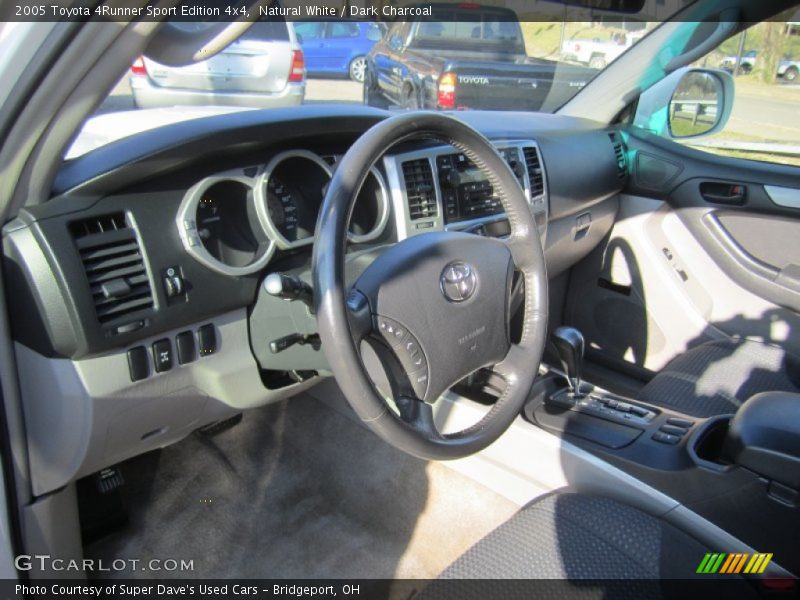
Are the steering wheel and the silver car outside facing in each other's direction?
no

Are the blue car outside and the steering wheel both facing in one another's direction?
no

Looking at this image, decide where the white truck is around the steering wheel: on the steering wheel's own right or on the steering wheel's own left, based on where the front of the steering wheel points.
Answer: on the steering wheel's own left

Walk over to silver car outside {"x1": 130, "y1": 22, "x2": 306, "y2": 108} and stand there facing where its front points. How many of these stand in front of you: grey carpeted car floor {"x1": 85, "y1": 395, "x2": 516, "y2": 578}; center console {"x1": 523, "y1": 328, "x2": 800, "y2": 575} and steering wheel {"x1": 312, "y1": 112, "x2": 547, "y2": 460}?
0

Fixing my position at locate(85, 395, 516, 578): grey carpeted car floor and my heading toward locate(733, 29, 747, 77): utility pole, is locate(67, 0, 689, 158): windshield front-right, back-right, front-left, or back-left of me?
front-left

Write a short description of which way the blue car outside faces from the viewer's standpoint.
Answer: facing away from the viewer and to the left of the viewer

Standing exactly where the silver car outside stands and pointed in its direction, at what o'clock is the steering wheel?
The steering wheel is roughly at 6 o'clock from the silver car outside.

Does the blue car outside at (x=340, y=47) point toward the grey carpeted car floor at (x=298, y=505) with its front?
no

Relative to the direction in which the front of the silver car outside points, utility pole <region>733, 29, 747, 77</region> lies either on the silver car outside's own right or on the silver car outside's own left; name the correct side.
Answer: on the silver car outside's own right

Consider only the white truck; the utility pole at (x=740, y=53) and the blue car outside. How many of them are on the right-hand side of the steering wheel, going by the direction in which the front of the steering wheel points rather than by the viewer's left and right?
0

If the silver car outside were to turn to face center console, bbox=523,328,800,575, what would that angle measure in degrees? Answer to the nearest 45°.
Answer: approximately 180°

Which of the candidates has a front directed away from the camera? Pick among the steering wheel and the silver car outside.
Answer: the silver car outside

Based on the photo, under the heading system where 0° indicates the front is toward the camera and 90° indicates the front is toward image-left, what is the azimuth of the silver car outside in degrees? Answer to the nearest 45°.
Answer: approximately 180°

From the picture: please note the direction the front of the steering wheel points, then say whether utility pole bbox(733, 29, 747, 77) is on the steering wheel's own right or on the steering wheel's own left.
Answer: on the steering wheel's own left

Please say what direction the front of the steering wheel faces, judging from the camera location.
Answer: facing the viewer and to the right of the viewer

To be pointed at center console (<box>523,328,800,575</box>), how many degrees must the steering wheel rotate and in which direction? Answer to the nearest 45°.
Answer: approximately 45° to its left

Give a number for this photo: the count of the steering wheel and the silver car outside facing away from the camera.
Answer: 1
